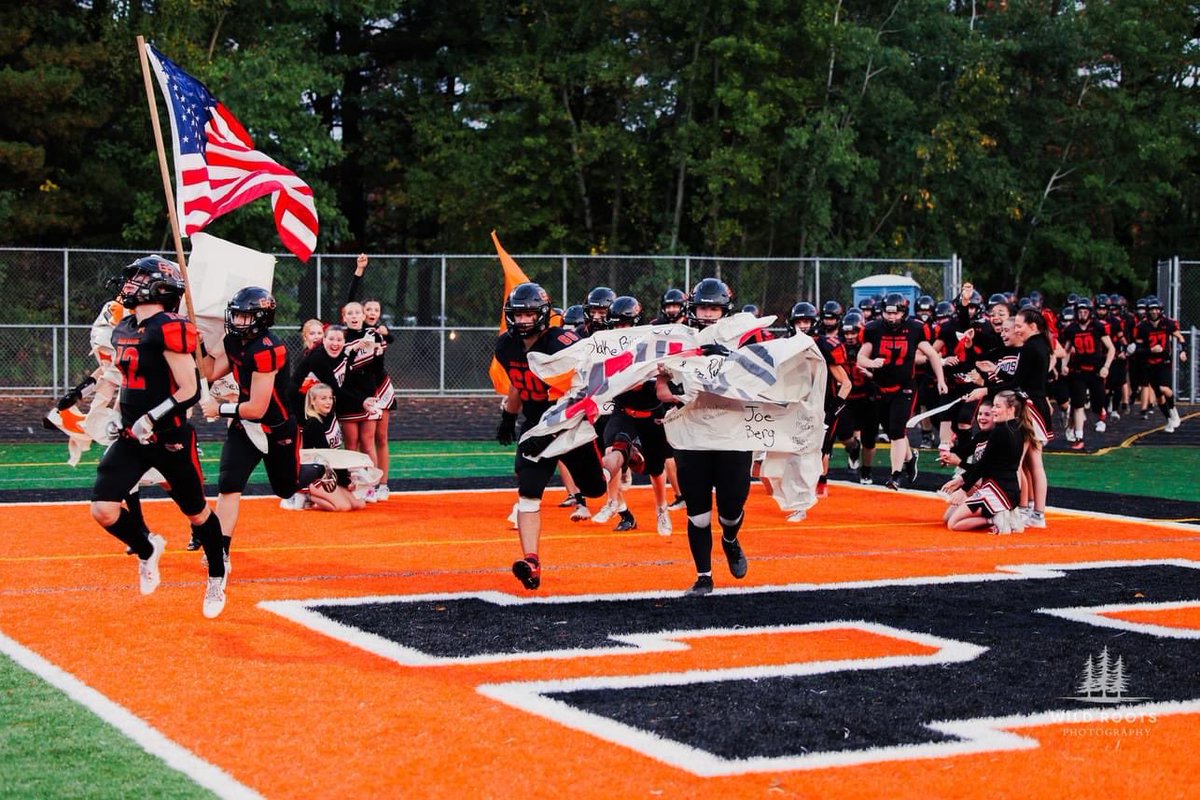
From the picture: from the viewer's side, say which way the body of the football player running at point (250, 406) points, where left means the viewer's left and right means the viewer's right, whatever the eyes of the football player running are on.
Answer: facing the viewer and to the left of the viewer

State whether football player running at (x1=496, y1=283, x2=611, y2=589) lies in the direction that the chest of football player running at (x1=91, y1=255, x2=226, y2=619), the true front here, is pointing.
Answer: no

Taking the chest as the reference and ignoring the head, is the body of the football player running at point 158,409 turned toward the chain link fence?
no

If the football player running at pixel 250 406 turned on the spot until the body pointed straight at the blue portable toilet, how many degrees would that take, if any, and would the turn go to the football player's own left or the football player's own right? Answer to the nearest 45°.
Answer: approximately 180°

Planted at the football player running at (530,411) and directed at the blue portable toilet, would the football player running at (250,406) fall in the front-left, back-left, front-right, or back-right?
back-left

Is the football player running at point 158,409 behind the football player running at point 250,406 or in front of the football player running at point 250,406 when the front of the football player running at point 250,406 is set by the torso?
in front

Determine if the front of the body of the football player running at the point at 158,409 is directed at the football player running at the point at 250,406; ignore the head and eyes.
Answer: no

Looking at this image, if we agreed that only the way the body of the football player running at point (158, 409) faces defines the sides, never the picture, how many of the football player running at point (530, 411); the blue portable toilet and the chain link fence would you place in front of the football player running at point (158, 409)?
0

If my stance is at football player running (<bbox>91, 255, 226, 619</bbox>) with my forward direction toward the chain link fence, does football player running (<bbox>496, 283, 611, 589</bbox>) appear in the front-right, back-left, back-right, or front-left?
front-right

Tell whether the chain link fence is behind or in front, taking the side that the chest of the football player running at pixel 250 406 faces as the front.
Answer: behind

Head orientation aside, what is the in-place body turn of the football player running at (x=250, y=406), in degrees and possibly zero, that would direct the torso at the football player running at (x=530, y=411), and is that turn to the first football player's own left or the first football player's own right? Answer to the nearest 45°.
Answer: approximately 135° to the first football player's own left

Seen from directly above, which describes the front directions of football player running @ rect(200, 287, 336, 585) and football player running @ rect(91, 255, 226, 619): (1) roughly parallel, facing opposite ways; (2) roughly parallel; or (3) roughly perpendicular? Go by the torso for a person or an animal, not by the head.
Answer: roughly parallel

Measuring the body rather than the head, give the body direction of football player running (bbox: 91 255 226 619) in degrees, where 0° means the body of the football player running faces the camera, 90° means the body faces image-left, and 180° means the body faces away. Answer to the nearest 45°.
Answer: approximately 45°

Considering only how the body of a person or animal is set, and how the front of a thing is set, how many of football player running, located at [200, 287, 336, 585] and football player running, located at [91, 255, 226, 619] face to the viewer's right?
0
